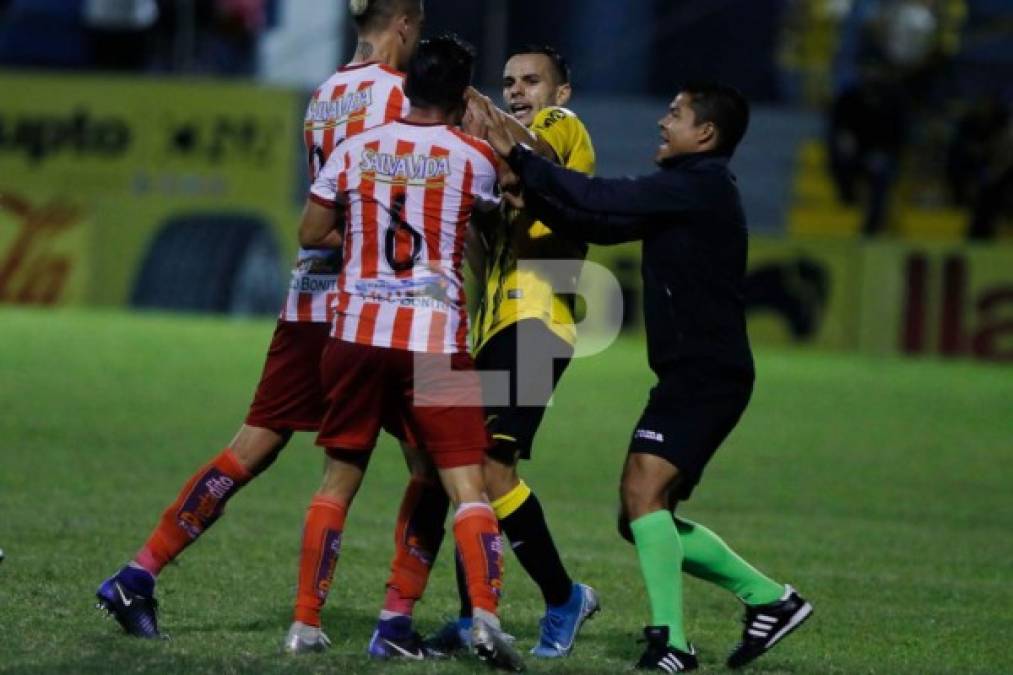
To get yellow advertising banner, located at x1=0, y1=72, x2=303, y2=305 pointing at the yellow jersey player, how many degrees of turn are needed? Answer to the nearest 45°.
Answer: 0° — it already faces them

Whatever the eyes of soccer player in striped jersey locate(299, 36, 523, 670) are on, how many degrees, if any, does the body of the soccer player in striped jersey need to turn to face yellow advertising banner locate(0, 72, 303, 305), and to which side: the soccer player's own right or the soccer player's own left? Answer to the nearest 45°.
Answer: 0° — they already face it

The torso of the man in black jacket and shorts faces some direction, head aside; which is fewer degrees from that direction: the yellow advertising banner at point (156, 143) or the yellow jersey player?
the yellow jersey player

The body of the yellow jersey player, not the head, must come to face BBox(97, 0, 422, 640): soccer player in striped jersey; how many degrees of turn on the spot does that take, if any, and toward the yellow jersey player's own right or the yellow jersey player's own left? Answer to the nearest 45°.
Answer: approximately 45° to the yellow jersey player's own right

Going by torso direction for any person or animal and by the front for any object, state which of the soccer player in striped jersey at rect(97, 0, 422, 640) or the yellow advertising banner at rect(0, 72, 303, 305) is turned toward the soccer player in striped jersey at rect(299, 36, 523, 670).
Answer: the yellow advertising banner

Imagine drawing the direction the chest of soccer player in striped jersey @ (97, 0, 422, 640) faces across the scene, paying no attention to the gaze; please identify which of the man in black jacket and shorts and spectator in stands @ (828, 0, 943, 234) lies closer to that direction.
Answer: the spectator in stands

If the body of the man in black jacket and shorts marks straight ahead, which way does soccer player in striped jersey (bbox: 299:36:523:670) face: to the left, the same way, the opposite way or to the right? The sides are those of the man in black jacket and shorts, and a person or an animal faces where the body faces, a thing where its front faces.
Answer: to the right

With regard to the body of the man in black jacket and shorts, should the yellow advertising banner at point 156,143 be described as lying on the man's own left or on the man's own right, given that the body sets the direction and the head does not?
on the man's own right

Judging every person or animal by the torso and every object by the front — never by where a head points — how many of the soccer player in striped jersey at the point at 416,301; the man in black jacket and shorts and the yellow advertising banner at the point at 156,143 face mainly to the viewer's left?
1

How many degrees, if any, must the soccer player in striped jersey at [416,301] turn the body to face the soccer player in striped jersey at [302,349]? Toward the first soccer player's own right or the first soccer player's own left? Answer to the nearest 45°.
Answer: approximately 45° to the first soccer player's own left

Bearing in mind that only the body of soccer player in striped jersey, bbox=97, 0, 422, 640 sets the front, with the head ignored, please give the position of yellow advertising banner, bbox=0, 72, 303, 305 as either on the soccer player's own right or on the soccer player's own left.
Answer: on the soccer player's own left

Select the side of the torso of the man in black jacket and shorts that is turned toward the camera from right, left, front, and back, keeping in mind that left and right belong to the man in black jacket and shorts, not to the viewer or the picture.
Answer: left

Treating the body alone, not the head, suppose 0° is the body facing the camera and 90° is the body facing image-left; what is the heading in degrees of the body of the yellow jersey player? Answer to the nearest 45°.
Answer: approximately 45°

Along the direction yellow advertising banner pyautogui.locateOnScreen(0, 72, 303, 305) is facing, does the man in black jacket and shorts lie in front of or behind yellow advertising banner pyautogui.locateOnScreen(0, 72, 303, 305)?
in front

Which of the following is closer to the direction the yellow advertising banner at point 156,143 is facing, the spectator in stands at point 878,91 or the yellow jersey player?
the yellow jersey player

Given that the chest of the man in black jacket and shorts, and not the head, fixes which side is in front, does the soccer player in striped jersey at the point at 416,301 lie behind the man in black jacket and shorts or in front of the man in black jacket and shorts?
in front

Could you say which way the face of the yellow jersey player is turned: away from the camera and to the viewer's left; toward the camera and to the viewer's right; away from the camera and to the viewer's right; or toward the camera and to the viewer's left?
toward the camera and to the viewer's left

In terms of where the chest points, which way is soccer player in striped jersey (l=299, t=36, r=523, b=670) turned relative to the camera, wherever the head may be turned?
away from the camera

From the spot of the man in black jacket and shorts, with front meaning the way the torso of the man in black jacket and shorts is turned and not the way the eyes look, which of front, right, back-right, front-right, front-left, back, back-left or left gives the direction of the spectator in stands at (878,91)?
right

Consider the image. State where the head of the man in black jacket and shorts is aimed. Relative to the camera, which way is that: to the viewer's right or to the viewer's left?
to the viewer's left
